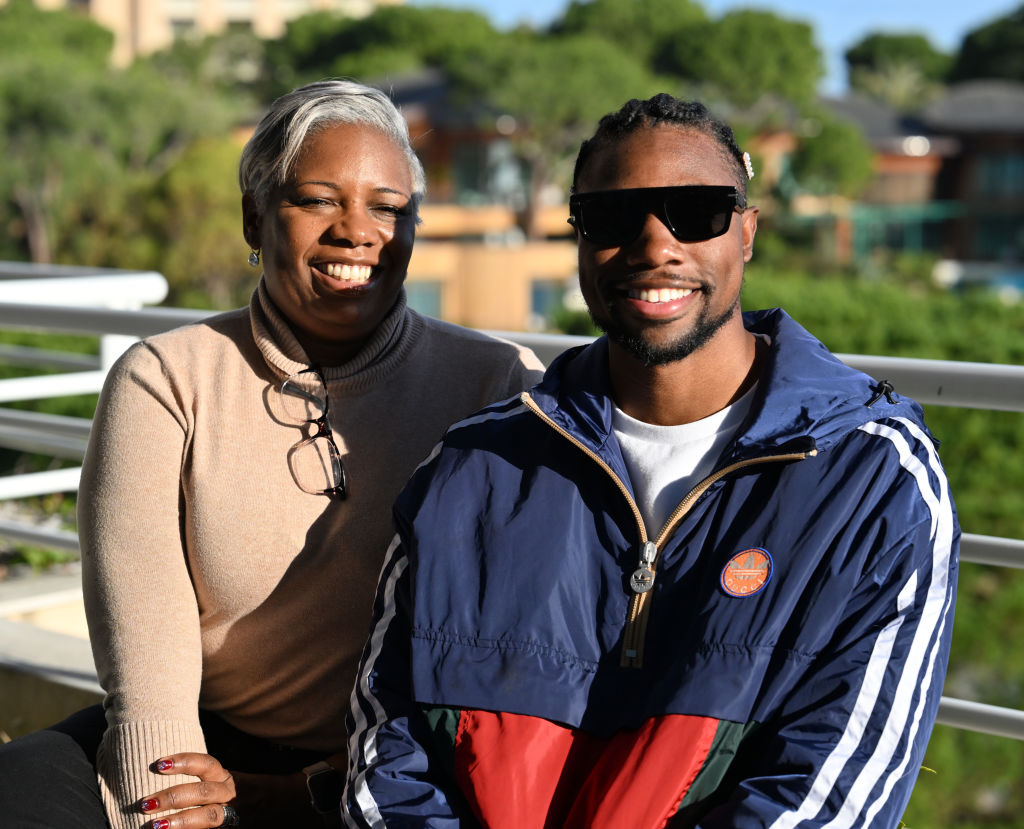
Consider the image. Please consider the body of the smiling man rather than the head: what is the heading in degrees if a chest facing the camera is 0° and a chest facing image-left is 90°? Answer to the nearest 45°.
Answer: approximately 0°

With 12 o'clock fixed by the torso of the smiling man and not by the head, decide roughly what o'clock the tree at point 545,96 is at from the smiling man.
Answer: The tree is roughly at 6 o'clock from the smiling man.

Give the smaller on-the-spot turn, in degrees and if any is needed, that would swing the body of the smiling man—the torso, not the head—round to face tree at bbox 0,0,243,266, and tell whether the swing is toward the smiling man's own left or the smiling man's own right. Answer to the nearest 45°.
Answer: approximately 135° to the smiling man's own right

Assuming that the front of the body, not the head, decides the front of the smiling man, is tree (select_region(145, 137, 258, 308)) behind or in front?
behind

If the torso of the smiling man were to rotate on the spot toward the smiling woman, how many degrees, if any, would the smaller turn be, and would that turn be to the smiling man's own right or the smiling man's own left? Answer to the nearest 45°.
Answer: approximately 135° to the smiling man's own right
